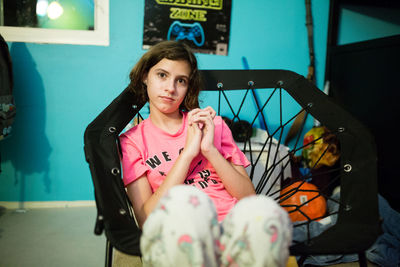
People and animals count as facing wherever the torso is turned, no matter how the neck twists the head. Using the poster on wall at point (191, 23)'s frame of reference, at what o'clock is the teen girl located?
The teen girl is roughly at 12 o'clock from the poster on wall.

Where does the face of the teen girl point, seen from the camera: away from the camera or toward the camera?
toward the camera

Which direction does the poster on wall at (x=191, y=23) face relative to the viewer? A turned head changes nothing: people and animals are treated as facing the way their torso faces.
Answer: toward the camera

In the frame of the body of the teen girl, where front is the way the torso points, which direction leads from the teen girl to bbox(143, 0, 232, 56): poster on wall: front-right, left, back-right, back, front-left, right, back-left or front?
back

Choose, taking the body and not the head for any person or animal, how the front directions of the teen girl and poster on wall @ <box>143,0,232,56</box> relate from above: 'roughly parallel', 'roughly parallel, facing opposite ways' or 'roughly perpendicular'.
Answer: roughly parallel
